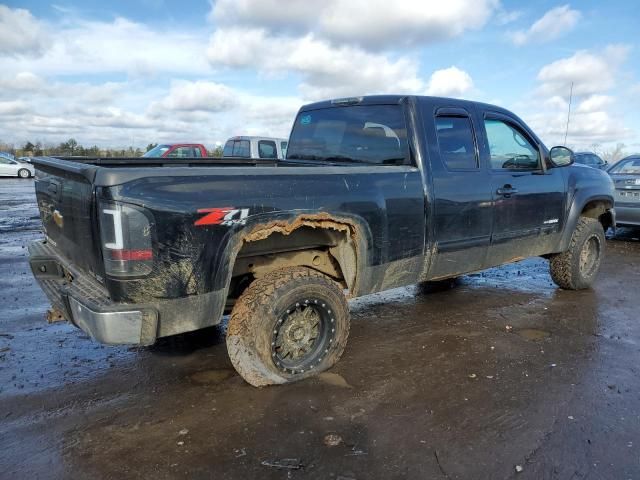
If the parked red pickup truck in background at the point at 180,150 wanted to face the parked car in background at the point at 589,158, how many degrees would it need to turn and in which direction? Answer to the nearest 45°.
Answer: approximately 135° to its left

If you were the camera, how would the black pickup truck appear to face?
facing away from the viewer and to the right of the viewer

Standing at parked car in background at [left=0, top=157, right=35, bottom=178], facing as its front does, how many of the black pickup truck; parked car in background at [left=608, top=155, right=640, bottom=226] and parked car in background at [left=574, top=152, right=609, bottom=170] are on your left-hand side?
0

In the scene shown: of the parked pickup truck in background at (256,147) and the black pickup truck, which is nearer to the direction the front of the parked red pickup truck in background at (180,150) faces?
the black pickup truck

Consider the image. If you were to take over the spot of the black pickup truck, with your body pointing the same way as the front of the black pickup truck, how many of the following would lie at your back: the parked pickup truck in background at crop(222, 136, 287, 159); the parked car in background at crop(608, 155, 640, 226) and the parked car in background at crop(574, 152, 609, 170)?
0

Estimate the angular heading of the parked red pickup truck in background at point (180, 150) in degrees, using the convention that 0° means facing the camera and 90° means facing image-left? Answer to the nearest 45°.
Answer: approximately 45°

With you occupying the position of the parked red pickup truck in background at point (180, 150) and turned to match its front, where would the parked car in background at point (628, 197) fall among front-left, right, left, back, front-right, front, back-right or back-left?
left

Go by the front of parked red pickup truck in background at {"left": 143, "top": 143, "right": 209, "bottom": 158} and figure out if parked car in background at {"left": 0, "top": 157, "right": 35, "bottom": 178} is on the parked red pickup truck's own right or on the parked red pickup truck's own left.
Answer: on the parked red pickup truck's own right

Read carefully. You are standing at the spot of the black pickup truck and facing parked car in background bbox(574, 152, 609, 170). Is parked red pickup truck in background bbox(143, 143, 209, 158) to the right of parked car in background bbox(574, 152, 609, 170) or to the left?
left
